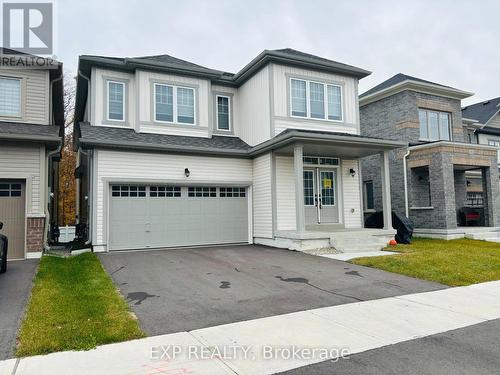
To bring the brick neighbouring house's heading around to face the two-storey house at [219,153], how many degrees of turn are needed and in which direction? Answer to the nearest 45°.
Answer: approximately 90° to its right

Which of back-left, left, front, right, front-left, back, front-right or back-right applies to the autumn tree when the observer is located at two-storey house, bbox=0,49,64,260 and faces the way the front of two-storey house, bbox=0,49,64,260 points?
back

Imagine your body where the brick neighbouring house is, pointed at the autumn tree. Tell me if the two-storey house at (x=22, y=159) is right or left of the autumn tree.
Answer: left

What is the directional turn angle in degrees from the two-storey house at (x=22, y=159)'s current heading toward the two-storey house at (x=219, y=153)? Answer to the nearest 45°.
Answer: approximately 90° to its left

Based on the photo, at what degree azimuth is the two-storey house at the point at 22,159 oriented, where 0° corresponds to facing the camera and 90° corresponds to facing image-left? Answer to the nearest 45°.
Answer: approximately 0°

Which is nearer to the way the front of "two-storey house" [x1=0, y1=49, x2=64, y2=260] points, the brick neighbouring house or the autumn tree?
the brick neighbouring house

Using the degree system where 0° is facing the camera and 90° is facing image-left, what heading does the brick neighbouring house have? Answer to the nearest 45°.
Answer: approximately 315°

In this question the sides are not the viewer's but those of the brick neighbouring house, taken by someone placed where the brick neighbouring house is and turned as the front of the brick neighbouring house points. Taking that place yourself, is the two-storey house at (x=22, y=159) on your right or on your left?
on your right

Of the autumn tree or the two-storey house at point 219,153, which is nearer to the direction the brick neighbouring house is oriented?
the two-storey house
